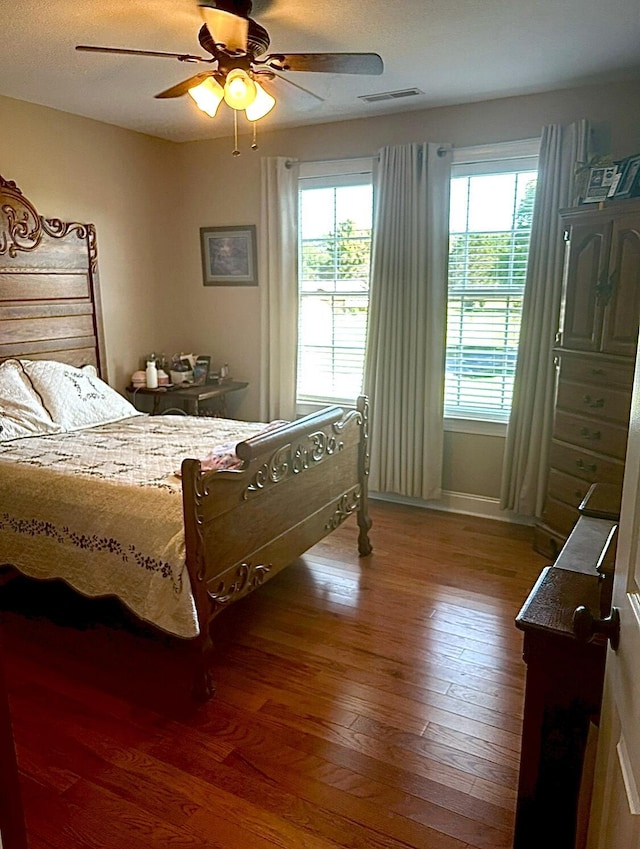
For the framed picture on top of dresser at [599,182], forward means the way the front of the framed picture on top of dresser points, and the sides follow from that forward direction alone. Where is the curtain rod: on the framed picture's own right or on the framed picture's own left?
on the framed picture's own right

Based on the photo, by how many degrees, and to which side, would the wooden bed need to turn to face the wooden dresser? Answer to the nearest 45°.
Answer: approximately 45° to its left

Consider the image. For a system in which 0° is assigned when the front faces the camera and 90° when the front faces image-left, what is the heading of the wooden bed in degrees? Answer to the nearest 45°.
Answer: approximately 315°

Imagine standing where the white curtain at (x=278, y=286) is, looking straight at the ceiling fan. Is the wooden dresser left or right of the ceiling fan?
left

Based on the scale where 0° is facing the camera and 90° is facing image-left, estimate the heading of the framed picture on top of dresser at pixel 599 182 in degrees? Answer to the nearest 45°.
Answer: approximately 45°

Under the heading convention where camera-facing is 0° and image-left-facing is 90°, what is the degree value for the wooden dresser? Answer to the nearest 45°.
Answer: approximately 45°

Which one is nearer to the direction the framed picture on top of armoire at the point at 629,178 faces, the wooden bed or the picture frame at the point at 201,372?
the wooden bed
